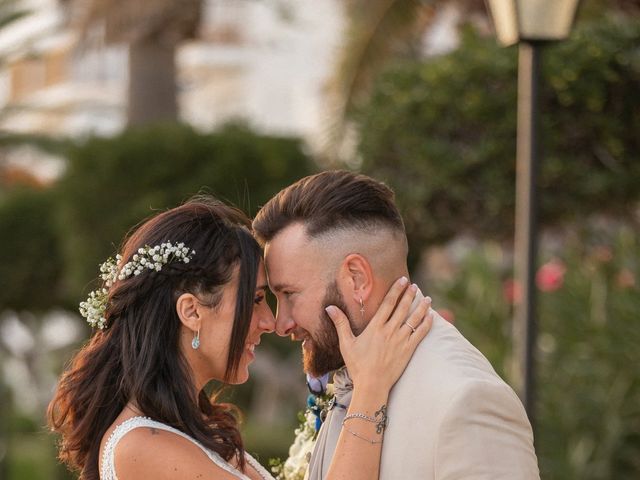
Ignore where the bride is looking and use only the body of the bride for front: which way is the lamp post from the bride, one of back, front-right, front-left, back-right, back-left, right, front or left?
front-left

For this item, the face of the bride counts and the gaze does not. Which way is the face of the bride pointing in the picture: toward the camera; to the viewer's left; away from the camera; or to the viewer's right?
to the viewer's right

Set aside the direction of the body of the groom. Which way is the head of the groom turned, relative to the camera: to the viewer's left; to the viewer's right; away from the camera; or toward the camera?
to the viewer's left

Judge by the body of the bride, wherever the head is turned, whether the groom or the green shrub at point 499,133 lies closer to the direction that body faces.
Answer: the groom

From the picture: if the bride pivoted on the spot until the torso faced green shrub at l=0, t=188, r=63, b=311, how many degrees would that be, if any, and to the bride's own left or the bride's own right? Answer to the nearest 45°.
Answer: approximately 90° to the bride's own left

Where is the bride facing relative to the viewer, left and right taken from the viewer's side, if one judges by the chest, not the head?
facing to the right of the viewer

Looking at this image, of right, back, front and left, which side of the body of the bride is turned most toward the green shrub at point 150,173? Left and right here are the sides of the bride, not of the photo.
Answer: left

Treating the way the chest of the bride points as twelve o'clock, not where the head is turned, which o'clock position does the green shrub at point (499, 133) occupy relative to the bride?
The green shrub is roughly at 10 o'clock from the bride.

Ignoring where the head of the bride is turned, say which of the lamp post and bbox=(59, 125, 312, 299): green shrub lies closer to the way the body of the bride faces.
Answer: the lamp post
